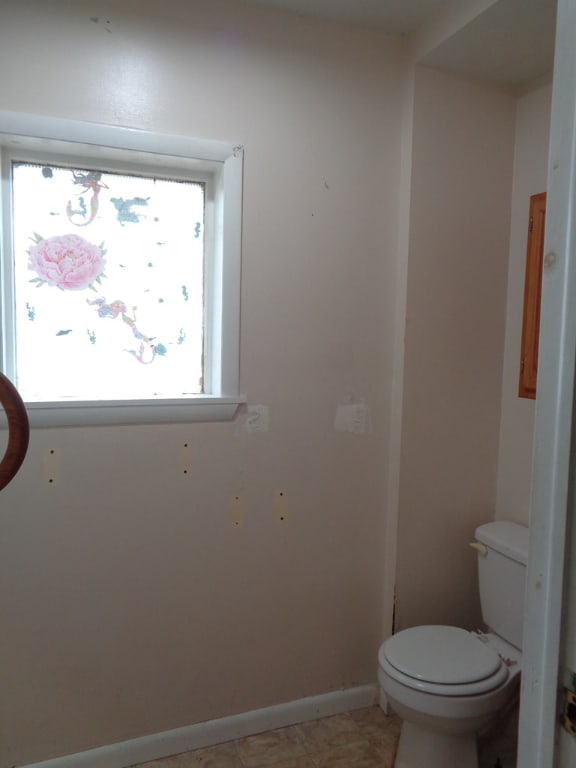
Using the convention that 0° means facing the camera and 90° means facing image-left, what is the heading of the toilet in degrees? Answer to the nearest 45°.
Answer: approximately 45°

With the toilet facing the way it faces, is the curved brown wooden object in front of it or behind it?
in front
